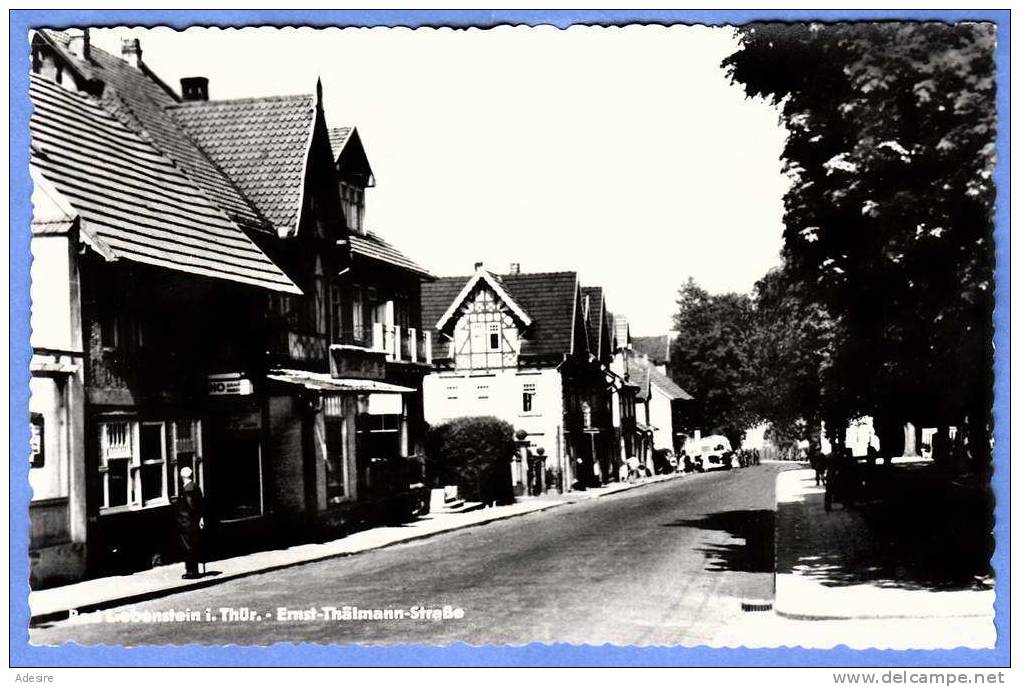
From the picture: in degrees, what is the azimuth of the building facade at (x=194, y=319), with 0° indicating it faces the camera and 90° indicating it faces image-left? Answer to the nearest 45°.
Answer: approximately 315°

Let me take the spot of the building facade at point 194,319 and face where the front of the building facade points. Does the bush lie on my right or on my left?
on my left

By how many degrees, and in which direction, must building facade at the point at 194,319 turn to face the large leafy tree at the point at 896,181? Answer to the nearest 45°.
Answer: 0° — it already faces it

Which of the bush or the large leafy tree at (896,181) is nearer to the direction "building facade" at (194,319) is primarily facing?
the large leafy tree
